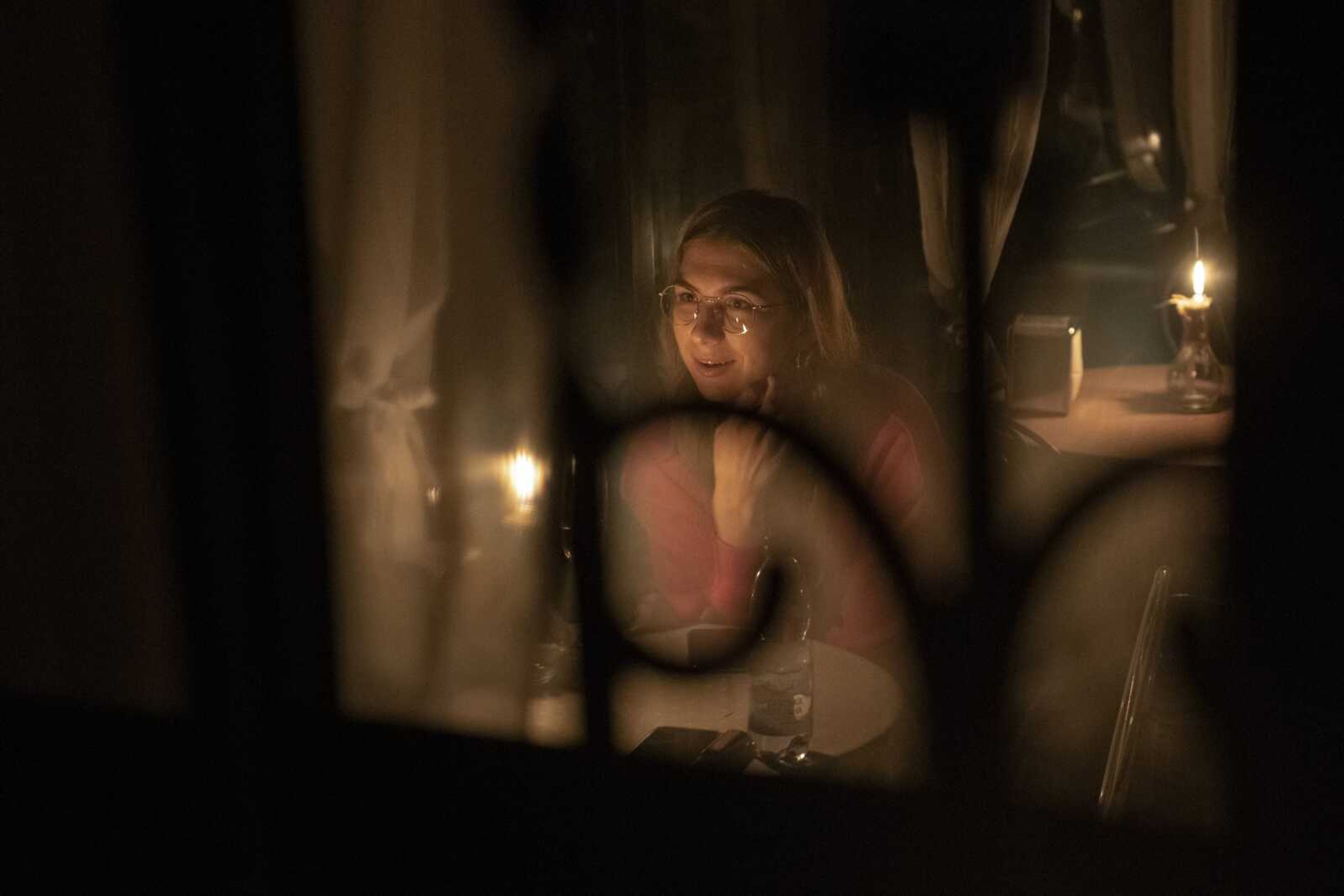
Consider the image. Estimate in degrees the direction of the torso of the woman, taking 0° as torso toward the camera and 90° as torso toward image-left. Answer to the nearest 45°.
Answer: approximately 45°
